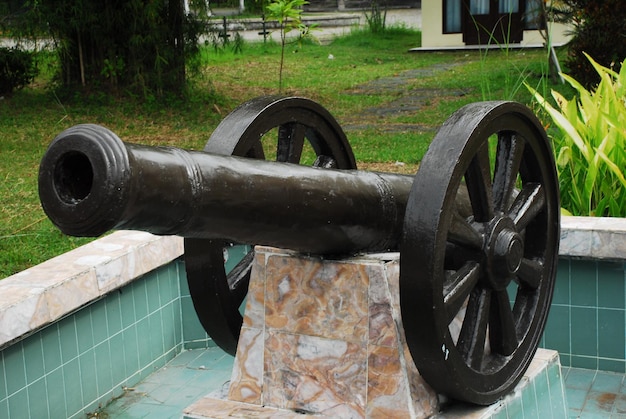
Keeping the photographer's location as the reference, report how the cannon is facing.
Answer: facing the viewer and to the left of the viewer

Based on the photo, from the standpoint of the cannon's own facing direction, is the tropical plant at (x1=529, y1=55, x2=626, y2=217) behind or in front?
behind

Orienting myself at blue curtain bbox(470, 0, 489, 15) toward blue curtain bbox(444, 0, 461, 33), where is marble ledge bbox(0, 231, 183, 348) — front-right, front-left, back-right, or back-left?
front-left

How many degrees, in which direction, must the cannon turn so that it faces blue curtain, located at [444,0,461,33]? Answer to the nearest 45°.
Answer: approximately 135° to its right

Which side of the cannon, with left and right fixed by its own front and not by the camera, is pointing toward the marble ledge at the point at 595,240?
back

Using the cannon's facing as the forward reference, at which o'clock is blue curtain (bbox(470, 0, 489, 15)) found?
The blue curtain is roughly at 5 o'clock from the cannon.

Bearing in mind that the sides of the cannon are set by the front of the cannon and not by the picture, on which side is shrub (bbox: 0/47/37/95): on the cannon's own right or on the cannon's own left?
on the cannon's own right
